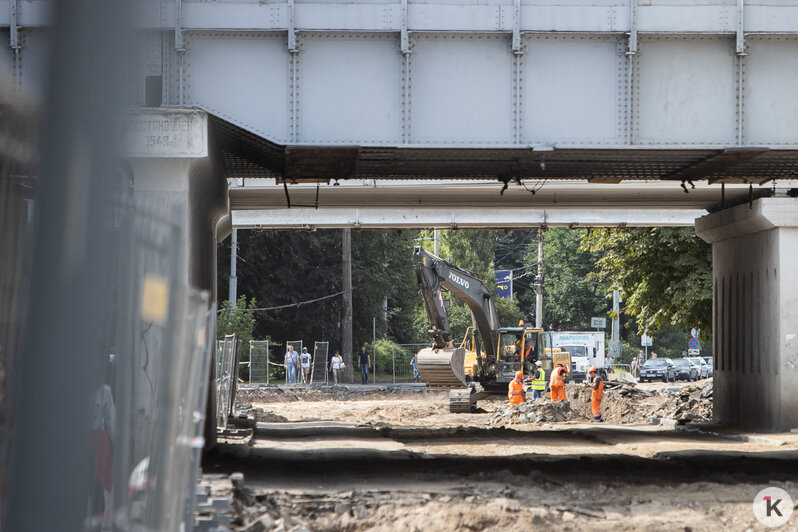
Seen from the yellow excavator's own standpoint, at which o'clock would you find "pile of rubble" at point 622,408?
The pile of rubble is roughly at 8 o'clock from the yellow excavator.

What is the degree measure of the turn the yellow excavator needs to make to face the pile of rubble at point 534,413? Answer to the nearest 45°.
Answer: approximately 90° to its left

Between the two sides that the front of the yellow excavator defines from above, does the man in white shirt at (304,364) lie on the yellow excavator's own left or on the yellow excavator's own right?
on the yellow excavator's own right

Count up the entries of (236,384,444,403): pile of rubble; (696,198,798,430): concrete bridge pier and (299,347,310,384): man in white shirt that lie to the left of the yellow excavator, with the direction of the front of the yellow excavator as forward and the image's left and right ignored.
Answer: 1
